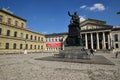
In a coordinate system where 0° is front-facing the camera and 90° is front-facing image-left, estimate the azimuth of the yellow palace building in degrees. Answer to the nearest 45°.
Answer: approximately 315°
